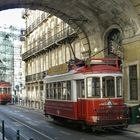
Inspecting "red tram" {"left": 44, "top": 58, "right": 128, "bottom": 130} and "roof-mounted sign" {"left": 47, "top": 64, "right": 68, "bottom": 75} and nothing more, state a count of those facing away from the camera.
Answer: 0

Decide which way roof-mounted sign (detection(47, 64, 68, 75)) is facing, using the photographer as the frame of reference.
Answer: facing the viewer and to the left of the viewer
